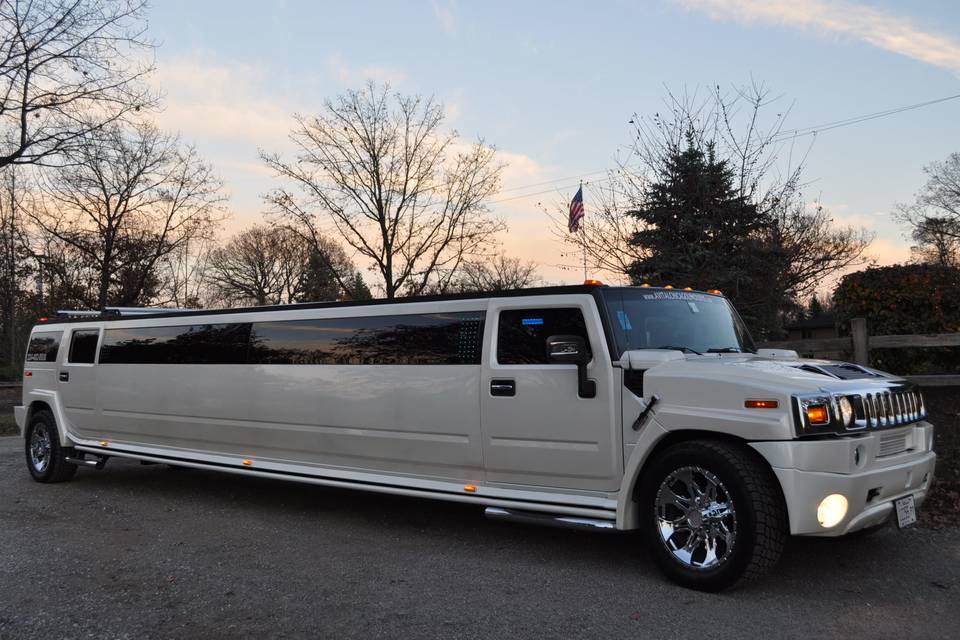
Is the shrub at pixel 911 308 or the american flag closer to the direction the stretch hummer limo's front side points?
the shrub

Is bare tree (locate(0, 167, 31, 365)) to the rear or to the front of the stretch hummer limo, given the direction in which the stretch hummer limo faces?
to the rear

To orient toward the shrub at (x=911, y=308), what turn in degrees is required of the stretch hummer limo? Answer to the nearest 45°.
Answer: approximately 90° to its left

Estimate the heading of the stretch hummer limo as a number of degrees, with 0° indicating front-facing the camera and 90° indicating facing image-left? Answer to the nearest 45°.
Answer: approximately 315°

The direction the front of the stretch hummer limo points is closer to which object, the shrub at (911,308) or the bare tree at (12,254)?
the shrub

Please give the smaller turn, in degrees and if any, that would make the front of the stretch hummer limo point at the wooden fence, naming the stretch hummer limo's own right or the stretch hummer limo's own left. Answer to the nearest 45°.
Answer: approximately 90° to the stretch hummer limo's own left

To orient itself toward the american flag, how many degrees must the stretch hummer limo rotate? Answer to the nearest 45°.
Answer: approximately 135° to its left

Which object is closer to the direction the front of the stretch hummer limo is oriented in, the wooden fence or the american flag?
the wooden fence
